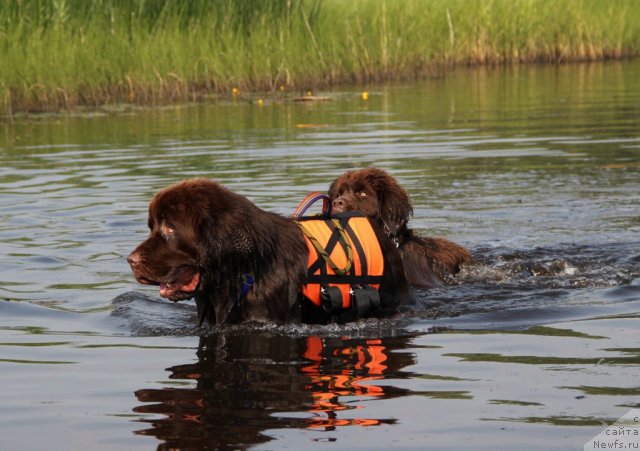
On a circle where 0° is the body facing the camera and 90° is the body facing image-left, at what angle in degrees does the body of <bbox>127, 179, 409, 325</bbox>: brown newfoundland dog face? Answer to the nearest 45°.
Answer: approximately 90°

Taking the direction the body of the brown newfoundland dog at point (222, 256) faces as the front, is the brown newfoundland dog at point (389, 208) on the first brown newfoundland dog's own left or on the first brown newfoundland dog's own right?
on the first brown newfoundland dog's own right
